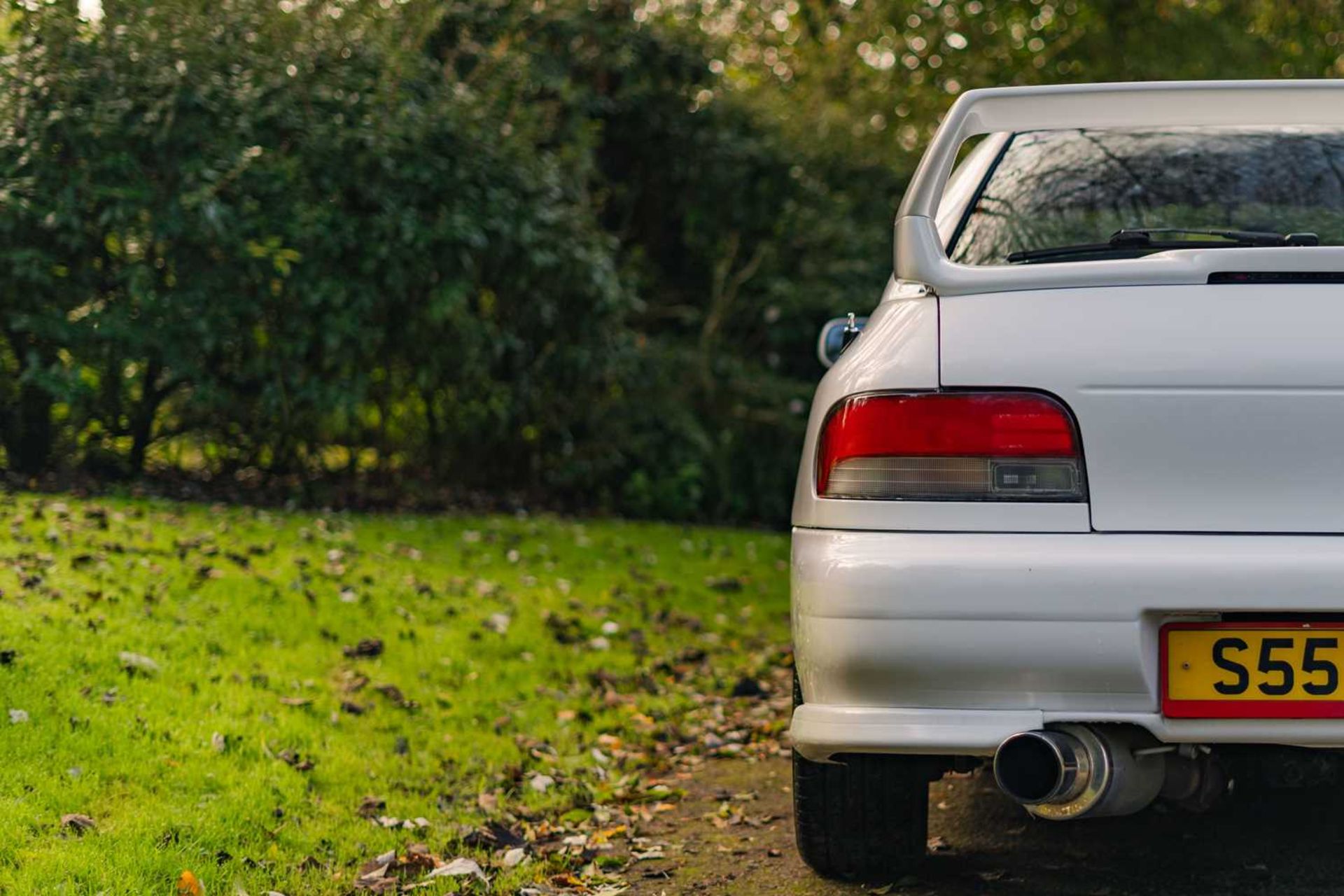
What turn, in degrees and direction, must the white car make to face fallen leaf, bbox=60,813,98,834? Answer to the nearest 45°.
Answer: approximately 90° to its left

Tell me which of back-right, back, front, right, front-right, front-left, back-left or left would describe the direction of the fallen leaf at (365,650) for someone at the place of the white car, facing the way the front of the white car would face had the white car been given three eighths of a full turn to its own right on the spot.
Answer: back

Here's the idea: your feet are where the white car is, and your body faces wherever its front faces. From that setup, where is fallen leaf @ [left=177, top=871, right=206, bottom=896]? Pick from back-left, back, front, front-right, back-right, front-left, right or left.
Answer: left

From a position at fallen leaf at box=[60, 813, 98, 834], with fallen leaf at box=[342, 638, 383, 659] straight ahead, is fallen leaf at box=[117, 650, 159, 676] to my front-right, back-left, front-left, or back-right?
front-left

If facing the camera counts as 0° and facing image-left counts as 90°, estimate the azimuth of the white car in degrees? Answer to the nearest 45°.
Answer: approximately 180°
